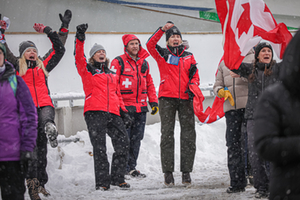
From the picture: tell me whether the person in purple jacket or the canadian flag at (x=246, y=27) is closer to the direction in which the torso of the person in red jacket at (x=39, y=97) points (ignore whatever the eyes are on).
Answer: the person in purple jacket

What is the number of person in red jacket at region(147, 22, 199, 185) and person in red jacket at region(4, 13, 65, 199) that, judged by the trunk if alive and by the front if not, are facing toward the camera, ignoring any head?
2

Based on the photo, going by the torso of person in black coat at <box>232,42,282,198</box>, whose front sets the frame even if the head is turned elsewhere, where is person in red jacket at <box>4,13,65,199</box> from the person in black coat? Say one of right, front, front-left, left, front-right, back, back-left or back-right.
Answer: right

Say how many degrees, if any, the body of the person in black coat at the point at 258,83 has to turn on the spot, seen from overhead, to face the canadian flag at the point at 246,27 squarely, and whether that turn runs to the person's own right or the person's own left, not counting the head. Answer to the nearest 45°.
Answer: approximately 180°

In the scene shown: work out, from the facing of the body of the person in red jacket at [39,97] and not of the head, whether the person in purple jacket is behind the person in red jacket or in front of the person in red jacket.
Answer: in front

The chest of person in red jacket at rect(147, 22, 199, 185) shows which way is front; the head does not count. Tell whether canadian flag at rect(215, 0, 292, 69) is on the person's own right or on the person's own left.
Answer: on the person's own left

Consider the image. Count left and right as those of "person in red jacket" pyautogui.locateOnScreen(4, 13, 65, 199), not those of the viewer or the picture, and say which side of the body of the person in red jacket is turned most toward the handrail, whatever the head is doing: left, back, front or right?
back

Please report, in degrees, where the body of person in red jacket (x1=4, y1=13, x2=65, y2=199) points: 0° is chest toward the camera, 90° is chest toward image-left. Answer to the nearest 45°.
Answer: approximately 0°

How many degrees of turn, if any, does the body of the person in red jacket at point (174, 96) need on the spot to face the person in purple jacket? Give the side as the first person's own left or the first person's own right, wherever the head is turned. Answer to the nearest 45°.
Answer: approximately 45° to the first person's own right
